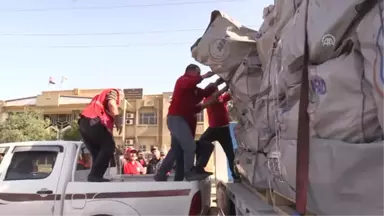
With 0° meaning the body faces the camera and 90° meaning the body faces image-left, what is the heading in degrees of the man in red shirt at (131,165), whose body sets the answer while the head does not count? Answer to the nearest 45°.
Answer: approximately 315°

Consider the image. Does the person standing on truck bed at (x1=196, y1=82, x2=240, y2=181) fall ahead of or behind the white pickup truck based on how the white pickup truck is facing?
behind

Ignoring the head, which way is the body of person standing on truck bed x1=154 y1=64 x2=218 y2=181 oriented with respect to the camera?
to the viewer's right

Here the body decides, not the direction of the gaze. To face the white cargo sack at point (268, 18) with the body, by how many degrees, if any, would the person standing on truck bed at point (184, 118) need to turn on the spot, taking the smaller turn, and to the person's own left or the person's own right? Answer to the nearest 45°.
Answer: approximately 45° to the person's own right

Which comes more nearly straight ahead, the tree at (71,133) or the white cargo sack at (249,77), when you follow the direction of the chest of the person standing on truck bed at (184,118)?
the white cargo sack

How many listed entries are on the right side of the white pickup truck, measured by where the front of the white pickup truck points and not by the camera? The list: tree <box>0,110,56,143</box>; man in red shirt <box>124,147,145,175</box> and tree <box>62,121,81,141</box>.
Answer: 3

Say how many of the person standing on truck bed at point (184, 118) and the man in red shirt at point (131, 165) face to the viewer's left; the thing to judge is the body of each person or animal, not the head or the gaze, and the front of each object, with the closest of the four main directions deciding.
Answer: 0

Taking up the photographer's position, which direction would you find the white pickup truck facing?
facing to the left of the viewer

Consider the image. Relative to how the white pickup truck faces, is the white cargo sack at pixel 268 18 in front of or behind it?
behind
